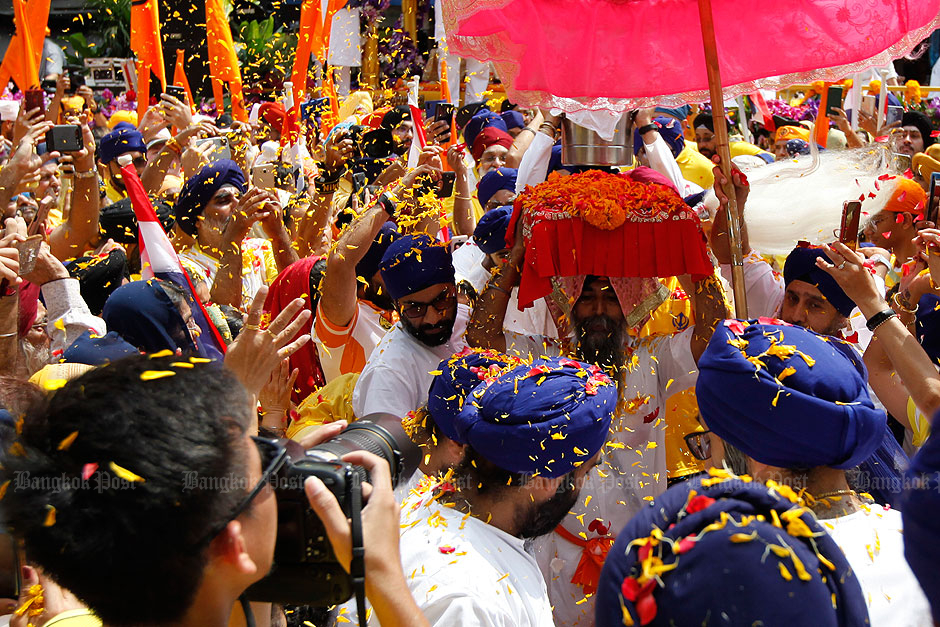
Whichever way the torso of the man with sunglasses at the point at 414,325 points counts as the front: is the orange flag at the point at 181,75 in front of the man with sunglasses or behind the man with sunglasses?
behind

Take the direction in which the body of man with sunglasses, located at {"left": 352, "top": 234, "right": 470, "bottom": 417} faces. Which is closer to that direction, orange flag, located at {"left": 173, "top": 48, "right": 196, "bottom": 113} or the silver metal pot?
the silver metal pot

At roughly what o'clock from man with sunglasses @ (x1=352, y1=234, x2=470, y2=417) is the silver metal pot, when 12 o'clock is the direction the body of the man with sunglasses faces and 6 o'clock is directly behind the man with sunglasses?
The silver metal pot is roughly at 9 o'clock from the man with sunglasses.

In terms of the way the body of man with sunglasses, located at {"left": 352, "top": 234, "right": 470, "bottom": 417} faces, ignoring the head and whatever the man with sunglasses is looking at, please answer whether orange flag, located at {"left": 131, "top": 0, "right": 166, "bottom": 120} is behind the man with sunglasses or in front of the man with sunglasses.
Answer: behind

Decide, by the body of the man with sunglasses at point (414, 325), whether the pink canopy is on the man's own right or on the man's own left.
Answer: on the man's own left

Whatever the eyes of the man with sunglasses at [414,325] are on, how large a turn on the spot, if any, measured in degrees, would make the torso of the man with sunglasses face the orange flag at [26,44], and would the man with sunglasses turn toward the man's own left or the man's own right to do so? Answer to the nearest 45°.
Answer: approximately 180°

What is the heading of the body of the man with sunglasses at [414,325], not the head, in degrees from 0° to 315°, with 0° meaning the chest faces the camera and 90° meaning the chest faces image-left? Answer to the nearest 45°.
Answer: approximately 315°
